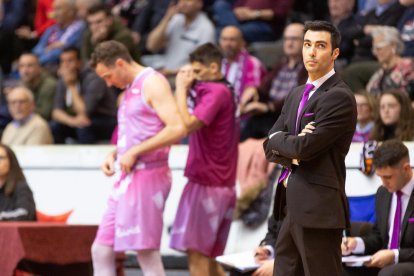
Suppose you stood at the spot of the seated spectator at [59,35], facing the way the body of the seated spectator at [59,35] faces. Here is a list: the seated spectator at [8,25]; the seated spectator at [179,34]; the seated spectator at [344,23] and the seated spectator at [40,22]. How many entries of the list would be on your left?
2

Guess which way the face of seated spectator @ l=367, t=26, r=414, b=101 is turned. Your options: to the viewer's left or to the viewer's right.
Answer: to the viewer's left

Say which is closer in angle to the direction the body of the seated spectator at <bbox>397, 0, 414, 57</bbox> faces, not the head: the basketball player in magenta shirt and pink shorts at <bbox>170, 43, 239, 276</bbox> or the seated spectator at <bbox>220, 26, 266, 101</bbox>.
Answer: the basketball player in magenta shirt and pink shorts

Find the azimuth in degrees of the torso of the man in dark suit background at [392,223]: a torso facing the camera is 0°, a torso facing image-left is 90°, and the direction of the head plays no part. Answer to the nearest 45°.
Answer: approximately 45°

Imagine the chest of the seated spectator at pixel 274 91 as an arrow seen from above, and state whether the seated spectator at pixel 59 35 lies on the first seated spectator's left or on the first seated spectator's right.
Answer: on the first seated spectator's right

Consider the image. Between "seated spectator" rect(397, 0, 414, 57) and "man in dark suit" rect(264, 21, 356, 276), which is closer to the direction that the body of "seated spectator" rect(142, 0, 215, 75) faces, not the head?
the man in dark suit
